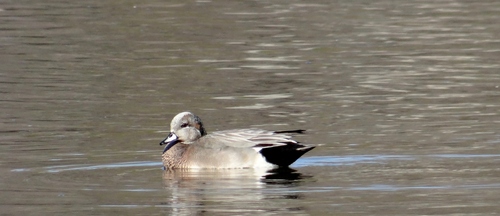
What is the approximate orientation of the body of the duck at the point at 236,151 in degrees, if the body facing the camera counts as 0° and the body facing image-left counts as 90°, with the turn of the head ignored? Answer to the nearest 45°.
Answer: approximately 90°
